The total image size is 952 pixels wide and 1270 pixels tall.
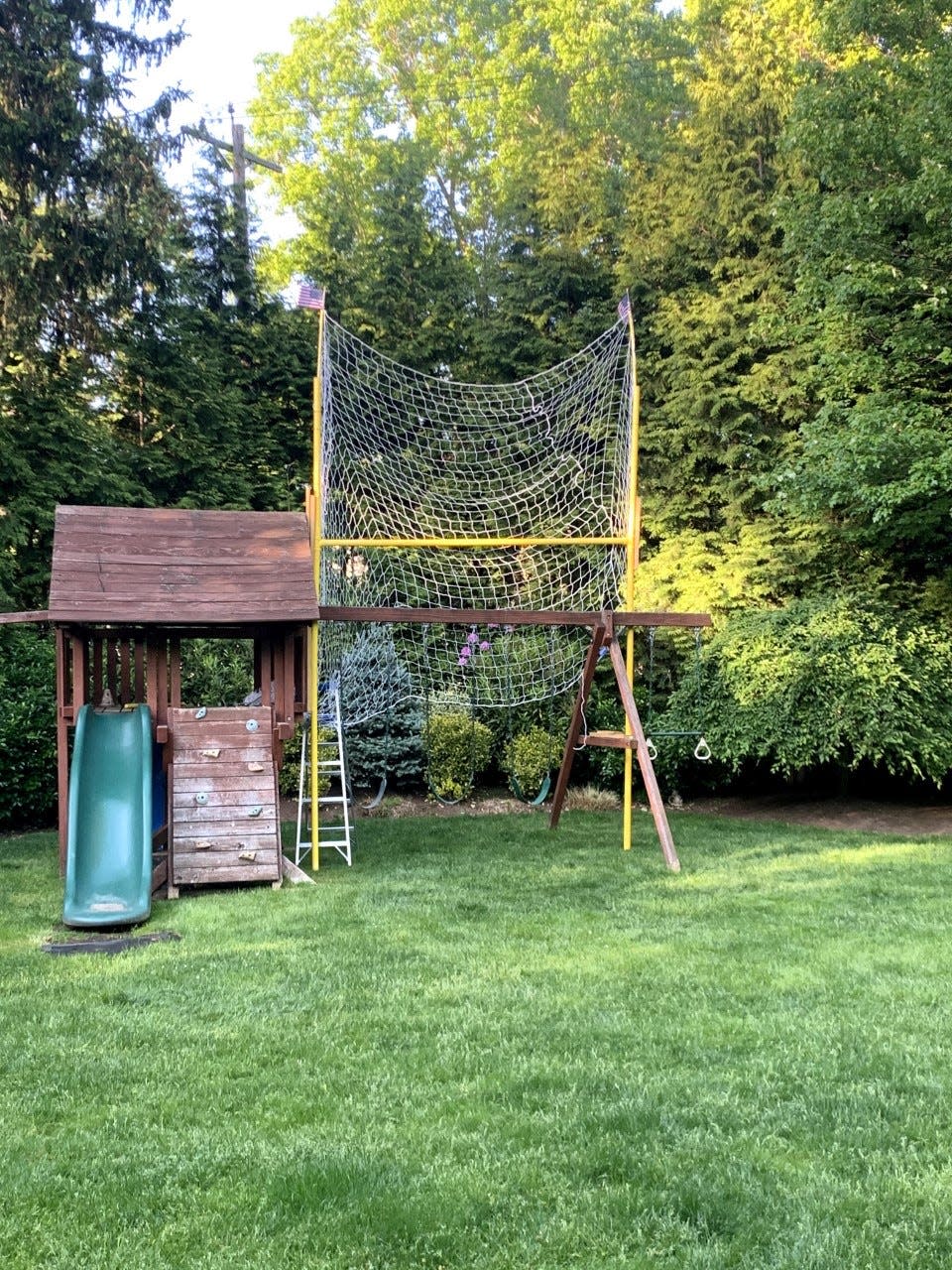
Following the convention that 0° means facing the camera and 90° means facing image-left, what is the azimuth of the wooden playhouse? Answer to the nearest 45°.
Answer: approximately 0°

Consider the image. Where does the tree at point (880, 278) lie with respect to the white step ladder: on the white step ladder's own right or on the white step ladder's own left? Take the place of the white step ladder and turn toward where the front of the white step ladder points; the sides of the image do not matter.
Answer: on the white step ladder's own left

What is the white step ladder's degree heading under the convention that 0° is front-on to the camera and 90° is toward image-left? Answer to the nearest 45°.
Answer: approximately 0°

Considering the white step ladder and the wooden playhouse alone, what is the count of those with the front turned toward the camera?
2

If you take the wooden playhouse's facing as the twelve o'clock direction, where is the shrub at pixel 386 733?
The shrub is roughly at 7 o'clock from the wooden playhouse.

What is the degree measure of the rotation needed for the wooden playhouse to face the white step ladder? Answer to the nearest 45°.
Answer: approximately 135° to its left

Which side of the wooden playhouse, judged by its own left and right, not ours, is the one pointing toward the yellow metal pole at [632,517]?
left
